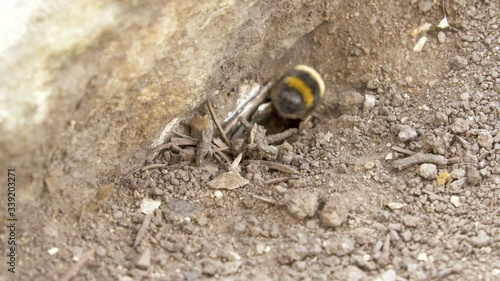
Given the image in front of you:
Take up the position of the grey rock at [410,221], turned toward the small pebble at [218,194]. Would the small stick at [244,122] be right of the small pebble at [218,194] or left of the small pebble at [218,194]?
right

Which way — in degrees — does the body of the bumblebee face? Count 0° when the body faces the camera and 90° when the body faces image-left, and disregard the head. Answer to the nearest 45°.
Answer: approximately 45°

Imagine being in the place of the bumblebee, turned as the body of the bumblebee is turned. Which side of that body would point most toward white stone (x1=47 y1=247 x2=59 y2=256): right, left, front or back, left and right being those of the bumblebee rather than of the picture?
front

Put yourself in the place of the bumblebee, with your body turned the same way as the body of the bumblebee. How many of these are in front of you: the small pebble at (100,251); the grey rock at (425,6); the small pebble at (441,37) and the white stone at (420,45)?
1

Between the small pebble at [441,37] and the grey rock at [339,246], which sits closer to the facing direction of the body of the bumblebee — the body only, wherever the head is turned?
the grey rock

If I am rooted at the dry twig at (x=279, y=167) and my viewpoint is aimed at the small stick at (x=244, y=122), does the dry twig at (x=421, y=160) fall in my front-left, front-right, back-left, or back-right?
back-right

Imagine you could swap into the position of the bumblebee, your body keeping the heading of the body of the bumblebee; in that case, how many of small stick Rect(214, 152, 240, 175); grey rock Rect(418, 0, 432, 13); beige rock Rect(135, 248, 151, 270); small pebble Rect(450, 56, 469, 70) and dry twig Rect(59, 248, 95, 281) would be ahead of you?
3

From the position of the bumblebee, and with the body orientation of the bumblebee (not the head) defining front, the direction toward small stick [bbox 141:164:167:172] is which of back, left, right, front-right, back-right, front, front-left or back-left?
front

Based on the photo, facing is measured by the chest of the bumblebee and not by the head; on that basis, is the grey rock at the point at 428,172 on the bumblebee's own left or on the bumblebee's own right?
on the bumblebee's own left

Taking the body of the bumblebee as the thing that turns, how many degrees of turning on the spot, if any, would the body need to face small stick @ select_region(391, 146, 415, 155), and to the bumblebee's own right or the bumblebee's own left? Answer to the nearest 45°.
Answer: approximately 90° to the bumblebee's own left
